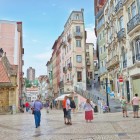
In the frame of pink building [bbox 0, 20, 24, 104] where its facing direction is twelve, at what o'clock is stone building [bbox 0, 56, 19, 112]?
The stone building is roughly at 3 o'clock from the pink building.

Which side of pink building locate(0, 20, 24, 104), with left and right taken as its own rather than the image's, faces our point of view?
right
